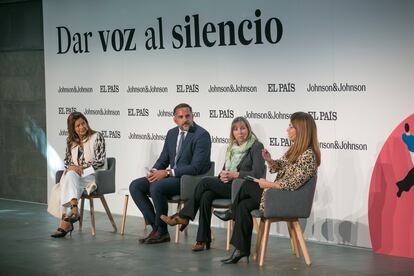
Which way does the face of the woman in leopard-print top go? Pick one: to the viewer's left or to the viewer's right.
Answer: to the viewer's left

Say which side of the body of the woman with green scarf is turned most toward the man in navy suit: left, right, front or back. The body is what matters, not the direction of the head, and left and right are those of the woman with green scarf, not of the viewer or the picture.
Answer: right

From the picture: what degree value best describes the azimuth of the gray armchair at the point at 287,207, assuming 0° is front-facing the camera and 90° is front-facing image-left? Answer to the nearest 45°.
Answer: approximately 90°

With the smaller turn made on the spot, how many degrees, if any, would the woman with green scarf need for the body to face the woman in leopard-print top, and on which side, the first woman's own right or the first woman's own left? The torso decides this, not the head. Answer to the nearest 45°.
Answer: approximately 90° to the first woman's own left

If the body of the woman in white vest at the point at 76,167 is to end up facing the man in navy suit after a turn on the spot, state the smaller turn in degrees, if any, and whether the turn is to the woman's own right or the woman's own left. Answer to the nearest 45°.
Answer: approximately 90° to the woman's own left

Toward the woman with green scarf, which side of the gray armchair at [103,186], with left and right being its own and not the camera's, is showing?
left

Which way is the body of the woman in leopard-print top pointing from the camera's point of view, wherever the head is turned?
to the viewer's left

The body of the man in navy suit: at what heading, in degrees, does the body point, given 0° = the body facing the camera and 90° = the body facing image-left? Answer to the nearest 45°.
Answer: approximately 45°
